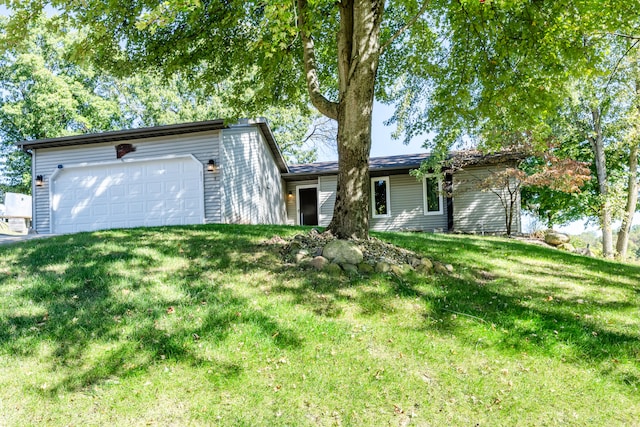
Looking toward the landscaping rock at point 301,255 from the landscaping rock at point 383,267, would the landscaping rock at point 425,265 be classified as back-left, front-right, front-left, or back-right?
back-right

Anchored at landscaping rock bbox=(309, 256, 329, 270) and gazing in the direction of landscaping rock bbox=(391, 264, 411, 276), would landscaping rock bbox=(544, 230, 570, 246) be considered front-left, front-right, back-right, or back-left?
front-left

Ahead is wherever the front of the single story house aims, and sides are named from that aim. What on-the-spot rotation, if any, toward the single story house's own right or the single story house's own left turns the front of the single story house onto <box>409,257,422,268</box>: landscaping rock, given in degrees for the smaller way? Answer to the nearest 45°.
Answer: approximately 45° to the single story house's own left

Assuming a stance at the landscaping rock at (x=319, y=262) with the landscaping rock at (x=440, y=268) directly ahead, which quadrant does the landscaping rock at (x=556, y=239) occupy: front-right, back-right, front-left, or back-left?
front-left

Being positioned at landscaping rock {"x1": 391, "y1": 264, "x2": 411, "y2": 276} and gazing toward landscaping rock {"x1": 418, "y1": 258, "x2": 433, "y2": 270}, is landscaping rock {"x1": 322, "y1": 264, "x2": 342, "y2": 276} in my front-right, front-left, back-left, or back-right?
back-left

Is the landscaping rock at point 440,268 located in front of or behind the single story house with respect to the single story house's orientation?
in front

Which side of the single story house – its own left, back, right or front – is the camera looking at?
front

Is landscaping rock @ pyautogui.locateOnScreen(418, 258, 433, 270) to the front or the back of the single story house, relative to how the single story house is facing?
to the front

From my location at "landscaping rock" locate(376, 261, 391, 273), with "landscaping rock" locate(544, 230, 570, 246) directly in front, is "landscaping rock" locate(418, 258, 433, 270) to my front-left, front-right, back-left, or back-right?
front-right

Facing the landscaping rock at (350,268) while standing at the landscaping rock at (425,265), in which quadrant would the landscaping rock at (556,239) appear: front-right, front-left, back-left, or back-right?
back-right
